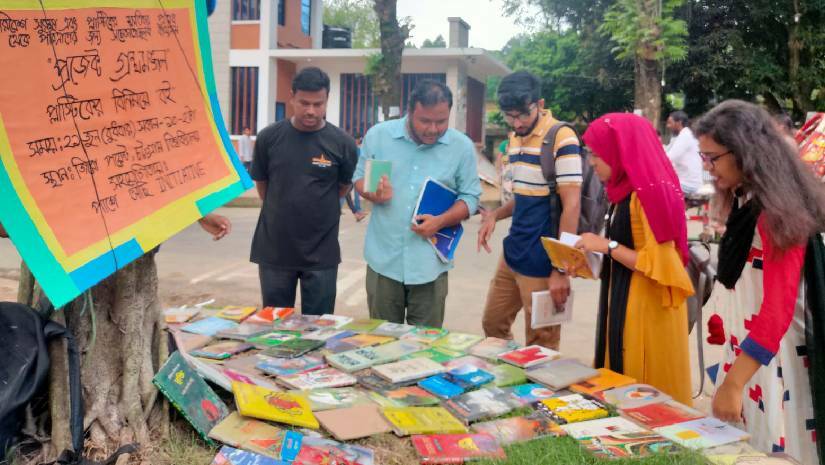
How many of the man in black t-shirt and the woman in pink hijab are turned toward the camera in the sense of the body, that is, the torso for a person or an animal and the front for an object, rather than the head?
1

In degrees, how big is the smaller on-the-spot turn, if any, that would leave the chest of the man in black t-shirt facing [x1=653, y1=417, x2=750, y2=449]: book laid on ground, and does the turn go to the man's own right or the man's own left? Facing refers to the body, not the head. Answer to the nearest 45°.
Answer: approximately 45° to the man's own left

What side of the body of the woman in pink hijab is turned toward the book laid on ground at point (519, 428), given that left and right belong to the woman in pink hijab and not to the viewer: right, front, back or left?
left

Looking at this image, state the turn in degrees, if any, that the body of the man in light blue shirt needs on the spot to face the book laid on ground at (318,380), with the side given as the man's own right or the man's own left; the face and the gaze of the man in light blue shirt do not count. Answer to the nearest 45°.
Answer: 0° — they already face it

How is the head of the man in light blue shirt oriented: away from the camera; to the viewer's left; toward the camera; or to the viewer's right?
toward the camera

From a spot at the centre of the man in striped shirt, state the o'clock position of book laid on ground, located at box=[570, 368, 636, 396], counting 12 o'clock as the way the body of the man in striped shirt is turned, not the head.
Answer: The book laid on ground is roughly at 10 o'clock from the man in striped shirt.

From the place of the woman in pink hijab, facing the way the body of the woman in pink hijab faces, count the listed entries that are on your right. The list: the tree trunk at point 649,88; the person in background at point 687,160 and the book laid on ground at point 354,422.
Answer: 2

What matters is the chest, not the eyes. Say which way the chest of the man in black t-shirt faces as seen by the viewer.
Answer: toward the camera

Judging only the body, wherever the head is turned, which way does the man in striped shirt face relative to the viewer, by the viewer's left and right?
facing the viewer and to the left of the viewer

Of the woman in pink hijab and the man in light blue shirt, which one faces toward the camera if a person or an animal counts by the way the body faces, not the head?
the man in light blue shirt

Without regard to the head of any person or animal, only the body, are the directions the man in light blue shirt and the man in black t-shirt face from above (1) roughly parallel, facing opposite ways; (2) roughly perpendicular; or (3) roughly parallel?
roughly parallel

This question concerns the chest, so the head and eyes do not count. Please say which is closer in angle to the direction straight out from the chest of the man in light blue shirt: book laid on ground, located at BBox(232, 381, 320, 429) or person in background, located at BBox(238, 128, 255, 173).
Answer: the book laid on ground

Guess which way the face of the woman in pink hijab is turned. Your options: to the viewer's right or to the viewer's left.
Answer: to the viewer's left

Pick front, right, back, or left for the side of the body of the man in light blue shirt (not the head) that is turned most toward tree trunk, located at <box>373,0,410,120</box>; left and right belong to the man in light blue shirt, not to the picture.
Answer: back

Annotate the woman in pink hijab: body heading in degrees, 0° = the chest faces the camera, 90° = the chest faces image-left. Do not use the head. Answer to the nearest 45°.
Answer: approximately 90°

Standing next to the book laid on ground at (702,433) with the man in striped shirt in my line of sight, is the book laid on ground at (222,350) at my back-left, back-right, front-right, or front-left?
front-left

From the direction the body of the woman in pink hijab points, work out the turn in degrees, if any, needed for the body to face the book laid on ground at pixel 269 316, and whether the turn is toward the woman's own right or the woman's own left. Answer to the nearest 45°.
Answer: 0° — they already face it
